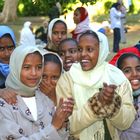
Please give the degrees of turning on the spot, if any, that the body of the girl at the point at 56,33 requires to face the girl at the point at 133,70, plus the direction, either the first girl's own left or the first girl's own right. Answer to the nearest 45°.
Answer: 0° — they already face them

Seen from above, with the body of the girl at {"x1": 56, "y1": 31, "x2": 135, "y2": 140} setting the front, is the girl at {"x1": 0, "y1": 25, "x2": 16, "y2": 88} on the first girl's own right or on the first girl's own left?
on the first girl's own right

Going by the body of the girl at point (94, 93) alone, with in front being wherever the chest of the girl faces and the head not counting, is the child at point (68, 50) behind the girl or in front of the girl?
behind

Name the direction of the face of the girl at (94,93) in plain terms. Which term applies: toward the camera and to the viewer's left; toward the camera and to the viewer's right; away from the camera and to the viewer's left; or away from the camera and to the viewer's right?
toward the camera and to the viewer's left

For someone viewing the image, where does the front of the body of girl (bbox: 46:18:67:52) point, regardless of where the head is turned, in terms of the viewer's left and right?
facing the viewer and to the right of the viewer

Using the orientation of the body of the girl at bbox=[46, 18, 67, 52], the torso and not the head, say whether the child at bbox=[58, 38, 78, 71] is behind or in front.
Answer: in front

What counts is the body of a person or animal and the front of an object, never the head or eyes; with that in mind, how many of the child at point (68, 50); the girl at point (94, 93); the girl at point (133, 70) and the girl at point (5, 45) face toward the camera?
4

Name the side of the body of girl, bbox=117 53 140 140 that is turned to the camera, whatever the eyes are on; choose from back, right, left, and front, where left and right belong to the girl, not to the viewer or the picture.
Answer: front

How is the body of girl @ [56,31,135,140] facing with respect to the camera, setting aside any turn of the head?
toward the camera

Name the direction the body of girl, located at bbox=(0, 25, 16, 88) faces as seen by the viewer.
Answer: toward the camera

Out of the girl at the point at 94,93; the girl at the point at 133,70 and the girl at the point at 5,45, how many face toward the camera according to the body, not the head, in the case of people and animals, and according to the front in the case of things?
3
